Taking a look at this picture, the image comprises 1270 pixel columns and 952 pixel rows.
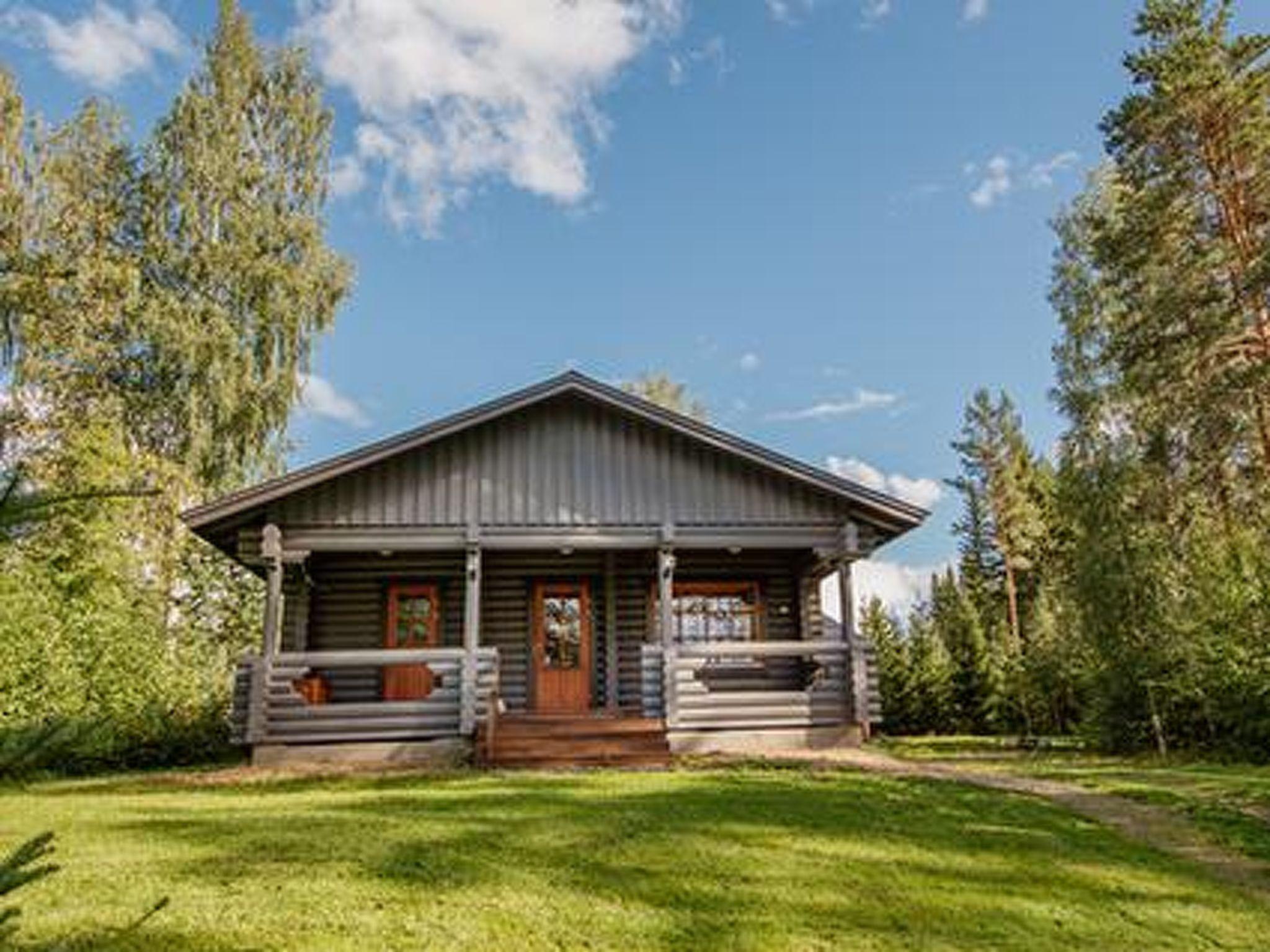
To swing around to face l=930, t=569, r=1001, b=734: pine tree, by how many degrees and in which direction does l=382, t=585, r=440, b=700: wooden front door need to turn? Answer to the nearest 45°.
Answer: approximately 135° to its left

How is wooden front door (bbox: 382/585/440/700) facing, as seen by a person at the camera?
facing the viewer

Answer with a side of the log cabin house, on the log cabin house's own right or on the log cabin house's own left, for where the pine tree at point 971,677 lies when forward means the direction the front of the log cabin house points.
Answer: on the log cabin house's own left

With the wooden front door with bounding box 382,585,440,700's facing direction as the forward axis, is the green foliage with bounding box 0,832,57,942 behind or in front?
in front

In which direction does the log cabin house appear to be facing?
toward the camera

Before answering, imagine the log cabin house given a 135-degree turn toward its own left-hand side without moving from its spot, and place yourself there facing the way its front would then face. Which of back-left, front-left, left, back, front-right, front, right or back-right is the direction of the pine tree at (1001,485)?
front

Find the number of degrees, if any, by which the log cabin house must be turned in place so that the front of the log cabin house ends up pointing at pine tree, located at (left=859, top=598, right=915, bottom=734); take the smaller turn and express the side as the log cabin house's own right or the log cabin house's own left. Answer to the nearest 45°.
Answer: approximately 135° to the log cabin house's own left

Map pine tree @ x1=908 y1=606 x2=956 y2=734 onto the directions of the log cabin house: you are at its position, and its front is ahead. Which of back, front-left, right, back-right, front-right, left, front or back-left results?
back-left

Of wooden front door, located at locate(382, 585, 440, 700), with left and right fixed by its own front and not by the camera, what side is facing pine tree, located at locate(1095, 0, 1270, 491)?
left

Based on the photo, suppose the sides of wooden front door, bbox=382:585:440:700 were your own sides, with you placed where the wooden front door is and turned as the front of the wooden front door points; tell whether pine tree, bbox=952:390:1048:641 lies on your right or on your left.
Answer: on your left

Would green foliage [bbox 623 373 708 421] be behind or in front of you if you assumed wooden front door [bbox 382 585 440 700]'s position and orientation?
behind

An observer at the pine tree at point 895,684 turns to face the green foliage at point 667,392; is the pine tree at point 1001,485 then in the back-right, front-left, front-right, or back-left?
front-right

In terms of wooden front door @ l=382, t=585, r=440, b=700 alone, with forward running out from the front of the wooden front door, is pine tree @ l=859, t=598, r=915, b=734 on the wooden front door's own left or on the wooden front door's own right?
on the wooden front door's own left

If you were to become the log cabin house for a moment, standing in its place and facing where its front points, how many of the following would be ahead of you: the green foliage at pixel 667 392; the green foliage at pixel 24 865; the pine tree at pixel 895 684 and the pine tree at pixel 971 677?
1
